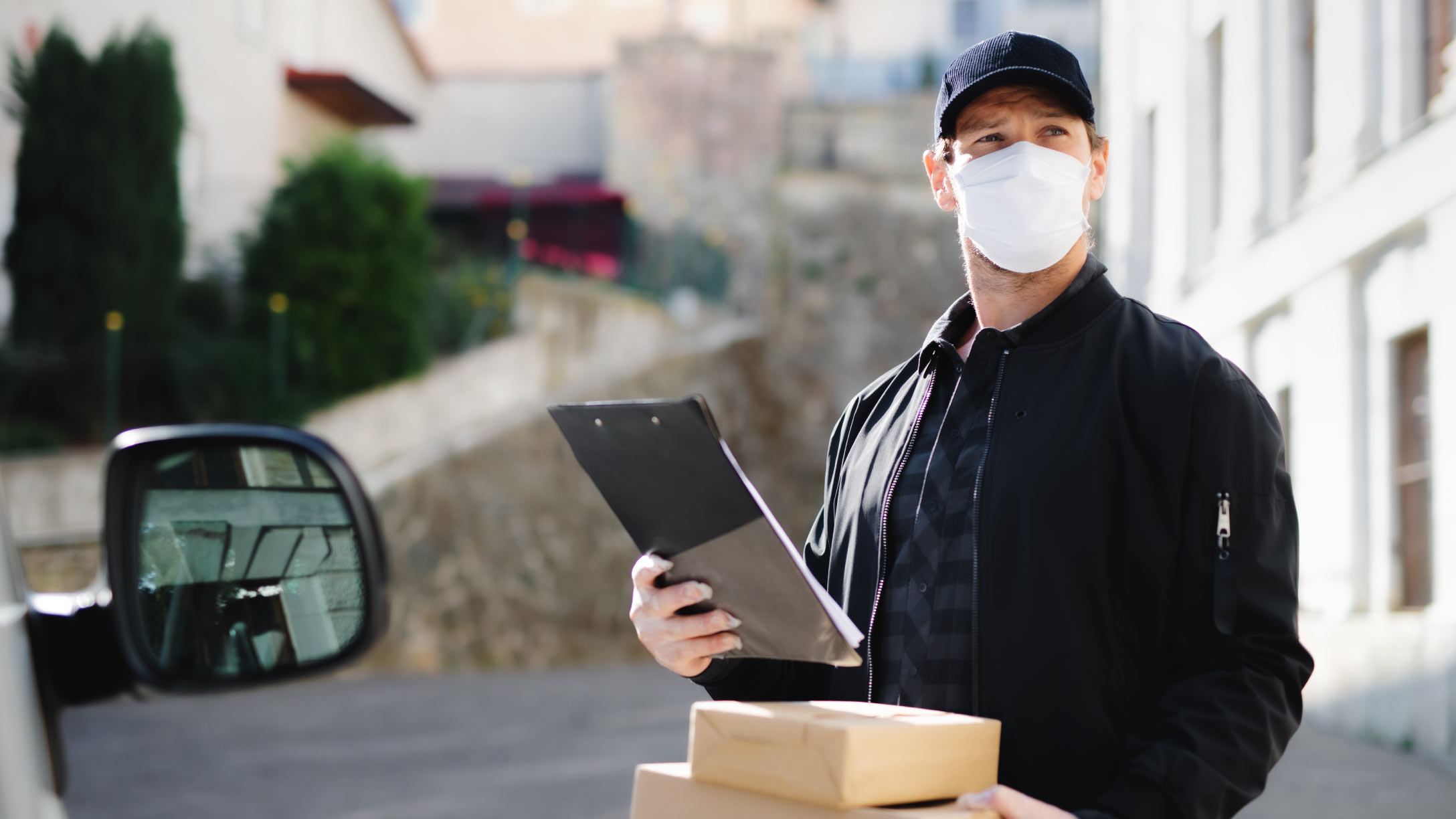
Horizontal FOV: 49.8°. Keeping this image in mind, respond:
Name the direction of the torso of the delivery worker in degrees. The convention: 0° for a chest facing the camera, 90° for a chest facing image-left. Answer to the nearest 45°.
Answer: approximately 45°

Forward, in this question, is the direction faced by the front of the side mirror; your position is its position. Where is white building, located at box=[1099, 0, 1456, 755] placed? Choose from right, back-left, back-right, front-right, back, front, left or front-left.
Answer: back-left

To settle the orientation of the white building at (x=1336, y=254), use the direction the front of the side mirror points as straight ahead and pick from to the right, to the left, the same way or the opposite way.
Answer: to the right

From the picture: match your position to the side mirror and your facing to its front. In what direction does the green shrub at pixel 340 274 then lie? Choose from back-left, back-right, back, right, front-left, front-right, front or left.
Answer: back

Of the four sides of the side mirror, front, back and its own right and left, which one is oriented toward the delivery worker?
left

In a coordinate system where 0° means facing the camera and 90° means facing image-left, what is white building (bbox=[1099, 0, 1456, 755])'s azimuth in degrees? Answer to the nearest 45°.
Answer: approximately 45°

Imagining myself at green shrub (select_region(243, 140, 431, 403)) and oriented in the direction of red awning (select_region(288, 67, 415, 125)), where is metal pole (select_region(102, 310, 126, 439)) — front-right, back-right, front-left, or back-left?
back-left

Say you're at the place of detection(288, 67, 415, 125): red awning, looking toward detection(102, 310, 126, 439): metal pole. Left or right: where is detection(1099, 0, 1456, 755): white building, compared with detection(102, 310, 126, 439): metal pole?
left

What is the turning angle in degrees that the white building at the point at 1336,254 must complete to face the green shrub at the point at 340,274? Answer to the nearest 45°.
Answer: approximately 90° to its right

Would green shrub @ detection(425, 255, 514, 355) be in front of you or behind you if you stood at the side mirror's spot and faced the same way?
behind

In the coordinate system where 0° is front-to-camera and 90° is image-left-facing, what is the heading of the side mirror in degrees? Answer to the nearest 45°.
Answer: approximately 0°
